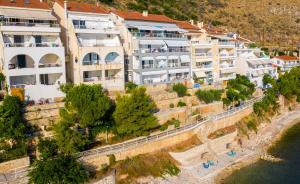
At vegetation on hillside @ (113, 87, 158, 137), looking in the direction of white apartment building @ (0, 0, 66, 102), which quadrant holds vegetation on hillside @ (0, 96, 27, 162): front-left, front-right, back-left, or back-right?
front-left

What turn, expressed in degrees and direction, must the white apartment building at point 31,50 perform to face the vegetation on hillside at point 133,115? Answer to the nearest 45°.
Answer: approximately 45° to its left

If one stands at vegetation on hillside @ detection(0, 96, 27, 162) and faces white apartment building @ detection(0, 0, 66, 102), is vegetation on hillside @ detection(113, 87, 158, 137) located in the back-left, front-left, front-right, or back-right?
front-right

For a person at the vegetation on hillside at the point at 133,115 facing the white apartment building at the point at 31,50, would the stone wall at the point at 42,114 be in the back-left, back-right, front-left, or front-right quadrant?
front-left

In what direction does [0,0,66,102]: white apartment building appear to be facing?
toward the camera

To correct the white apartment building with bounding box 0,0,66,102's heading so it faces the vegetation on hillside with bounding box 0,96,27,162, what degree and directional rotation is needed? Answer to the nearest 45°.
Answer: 0° — it already faces it

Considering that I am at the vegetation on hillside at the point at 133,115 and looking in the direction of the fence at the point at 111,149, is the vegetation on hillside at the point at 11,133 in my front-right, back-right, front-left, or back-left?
front-right

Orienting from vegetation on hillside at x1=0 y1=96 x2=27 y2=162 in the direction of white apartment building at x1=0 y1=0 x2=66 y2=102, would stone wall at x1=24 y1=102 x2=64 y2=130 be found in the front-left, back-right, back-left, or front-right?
front-right
